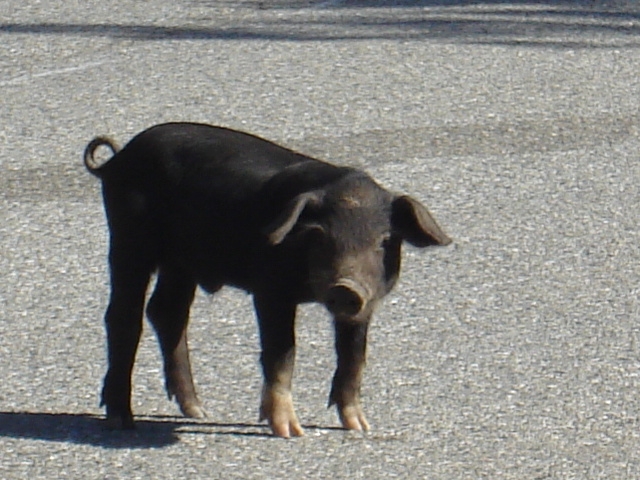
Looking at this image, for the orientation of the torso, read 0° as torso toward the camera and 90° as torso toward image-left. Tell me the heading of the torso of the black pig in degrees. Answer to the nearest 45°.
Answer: approximately 315°
